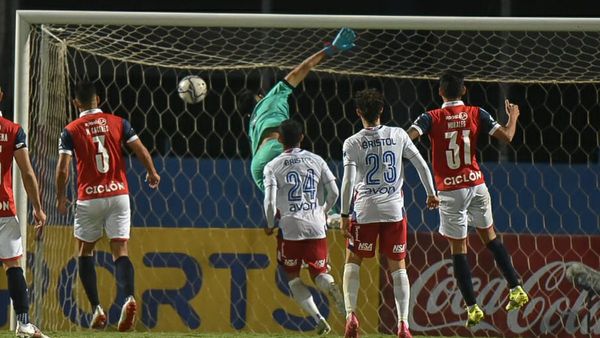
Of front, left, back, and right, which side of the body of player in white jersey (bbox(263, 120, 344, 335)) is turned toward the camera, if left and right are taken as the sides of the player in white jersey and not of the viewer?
back

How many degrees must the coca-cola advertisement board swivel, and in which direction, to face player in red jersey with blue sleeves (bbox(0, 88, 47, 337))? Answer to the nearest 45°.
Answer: approximately 45° to its right

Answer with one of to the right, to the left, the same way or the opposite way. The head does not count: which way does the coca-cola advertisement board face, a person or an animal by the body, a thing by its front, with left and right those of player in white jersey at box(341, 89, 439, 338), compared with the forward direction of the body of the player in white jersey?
the opposite way

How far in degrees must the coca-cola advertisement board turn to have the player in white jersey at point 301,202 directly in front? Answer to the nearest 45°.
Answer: approximately 45° to its right

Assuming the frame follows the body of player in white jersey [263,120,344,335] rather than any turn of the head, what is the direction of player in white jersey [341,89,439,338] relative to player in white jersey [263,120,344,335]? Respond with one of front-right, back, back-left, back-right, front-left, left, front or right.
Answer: back-right

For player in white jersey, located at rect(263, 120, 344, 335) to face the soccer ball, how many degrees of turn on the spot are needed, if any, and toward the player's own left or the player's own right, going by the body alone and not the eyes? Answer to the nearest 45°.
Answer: approximately 45° to the player's own left

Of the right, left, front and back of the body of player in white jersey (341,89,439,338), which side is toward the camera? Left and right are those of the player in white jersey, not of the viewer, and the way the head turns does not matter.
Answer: back

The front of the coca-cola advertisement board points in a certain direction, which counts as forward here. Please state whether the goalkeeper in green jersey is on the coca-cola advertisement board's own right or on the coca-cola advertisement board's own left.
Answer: on the coca-cola advertisement board's own right

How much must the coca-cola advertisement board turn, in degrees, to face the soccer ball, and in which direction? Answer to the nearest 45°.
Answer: approximately 90° to its right

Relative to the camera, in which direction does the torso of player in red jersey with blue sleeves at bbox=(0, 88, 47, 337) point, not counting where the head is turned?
away from the camera
